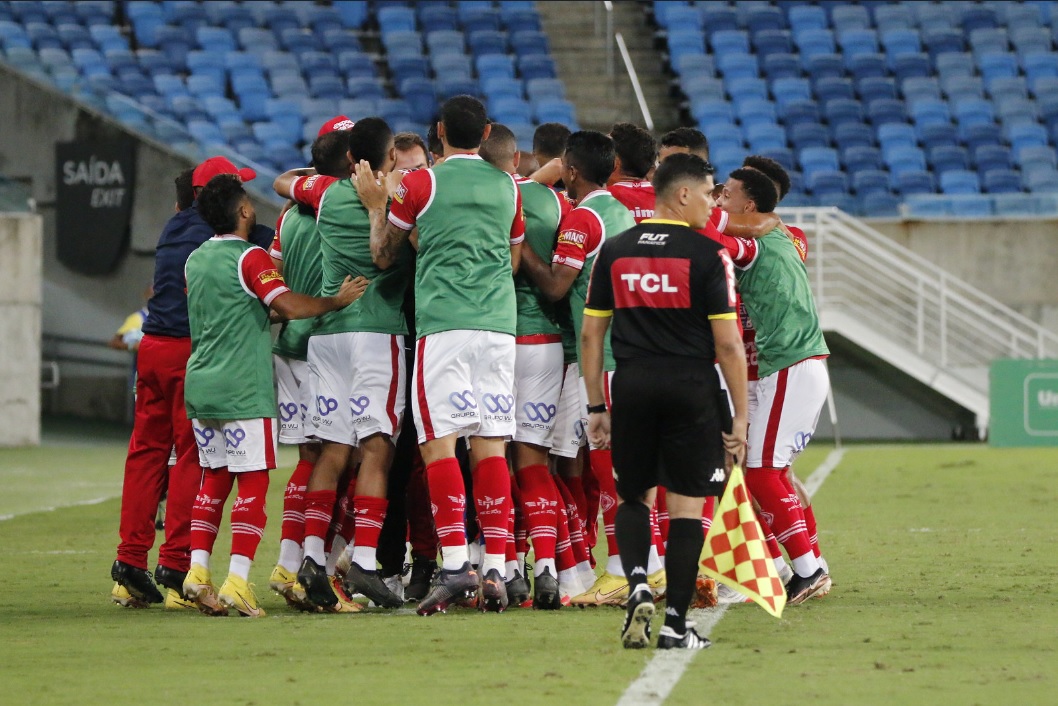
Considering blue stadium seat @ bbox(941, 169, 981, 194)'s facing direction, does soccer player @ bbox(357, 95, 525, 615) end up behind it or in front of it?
in front

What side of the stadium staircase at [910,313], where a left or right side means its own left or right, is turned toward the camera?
right

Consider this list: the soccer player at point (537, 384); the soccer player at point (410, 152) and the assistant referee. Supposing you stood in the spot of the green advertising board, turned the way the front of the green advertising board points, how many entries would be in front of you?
3

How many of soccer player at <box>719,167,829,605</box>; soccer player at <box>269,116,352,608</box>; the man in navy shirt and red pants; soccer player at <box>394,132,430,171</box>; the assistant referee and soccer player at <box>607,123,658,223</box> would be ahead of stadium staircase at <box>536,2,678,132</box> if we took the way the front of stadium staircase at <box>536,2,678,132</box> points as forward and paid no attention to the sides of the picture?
6

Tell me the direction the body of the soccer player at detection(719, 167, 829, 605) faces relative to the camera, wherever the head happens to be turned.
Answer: to the viewer's left

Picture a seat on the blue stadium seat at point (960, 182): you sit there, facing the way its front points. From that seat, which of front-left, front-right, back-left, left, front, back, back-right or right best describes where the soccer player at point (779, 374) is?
front

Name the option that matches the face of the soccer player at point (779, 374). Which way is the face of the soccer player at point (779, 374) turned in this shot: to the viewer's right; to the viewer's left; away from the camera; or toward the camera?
to the viewer's left

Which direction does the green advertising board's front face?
toward the camera

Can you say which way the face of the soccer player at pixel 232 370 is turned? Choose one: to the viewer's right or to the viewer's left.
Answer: to the viewer's right

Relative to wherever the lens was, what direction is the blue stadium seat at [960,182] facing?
facing the viewer

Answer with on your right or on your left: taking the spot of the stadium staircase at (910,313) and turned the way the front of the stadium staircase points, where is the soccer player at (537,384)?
on your right

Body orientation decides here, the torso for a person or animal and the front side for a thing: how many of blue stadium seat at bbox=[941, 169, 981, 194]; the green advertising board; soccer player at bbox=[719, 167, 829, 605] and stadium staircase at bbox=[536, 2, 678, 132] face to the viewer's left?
1

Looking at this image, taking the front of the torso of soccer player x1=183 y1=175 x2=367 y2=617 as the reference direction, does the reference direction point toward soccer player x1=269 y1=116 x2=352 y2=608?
yes

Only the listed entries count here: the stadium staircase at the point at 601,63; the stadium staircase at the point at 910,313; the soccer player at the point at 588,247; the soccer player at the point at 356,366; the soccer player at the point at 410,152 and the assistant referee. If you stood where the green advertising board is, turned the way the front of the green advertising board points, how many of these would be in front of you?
4

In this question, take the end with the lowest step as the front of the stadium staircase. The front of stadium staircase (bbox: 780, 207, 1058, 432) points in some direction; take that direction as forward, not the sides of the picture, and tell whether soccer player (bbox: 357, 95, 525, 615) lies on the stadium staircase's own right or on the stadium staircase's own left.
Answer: on the stadium staircase's own right
